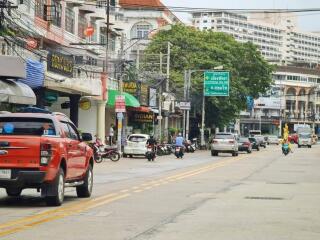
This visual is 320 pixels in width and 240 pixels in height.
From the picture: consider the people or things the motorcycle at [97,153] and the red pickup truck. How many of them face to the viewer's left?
1

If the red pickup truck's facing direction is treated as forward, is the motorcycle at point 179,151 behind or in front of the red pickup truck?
in front

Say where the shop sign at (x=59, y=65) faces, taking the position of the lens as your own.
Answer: facing the viewer and to the right of the viewer

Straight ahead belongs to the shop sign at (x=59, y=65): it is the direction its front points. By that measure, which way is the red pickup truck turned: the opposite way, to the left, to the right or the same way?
to the left

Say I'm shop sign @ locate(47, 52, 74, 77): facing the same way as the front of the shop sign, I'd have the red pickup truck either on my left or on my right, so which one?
on my right
